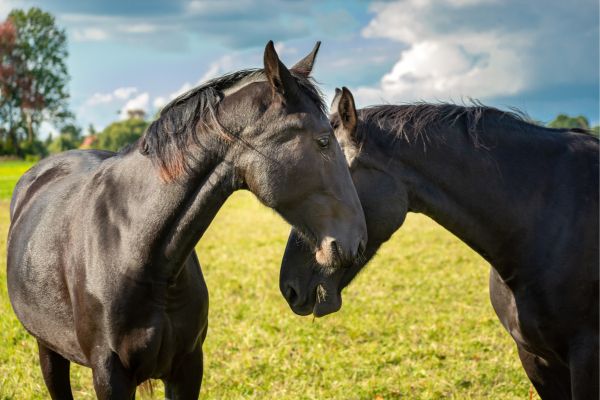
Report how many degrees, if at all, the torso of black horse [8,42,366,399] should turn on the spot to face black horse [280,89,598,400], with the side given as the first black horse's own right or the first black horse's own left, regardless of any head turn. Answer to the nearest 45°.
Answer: approximately 45° to the first black horse's own left

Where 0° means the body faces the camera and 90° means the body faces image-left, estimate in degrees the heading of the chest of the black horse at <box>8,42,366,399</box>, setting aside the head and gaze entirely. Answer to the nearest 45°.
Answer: approximately 315°
